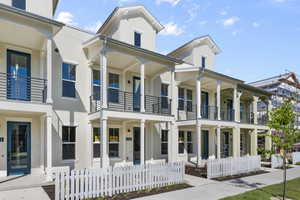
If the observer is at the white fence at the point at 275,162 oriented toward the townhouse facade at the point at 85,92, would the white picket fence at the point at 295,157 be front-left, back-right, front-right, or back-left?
back-right

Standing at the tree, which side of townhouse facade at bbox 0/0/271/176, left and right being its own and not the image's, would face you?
front

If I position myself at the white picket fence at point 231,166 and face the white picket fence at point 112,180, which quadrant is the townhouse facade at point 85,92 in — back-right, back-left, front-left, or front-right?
front-right

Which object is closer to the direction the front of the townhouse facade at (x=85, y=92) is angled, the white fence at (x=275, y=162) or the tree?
the tree

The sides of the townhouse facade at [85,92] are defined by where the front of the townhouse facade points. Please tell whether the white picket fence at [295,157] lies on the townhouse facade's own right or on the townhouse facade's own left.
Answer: on the townhouse facade's own left

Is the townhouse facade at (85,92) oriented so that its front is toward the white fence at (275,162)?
no

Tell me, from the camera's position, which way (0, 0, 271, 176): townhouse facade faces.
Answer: facing the viewer and to the right of the viewer

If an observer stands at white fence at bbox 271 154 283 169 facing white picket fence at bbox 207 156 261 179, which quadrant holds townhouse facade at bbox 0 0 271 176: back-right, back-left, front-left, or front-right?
front-right

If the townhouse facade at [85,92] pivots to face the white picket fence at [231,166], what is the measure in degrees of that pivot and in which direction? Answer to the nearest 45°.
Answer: approximately 45° to its left
